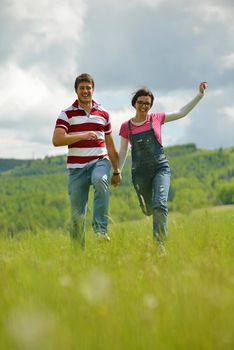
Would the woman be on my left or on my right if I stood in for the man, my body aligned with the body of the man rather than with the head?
on my left

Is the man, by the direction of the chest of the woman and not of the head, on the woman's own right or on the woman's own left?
on the woman's own right

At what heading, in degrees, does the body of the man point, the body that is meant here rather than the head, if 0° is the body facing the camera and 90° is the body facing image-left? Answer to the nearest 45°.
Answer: approximately 0°
